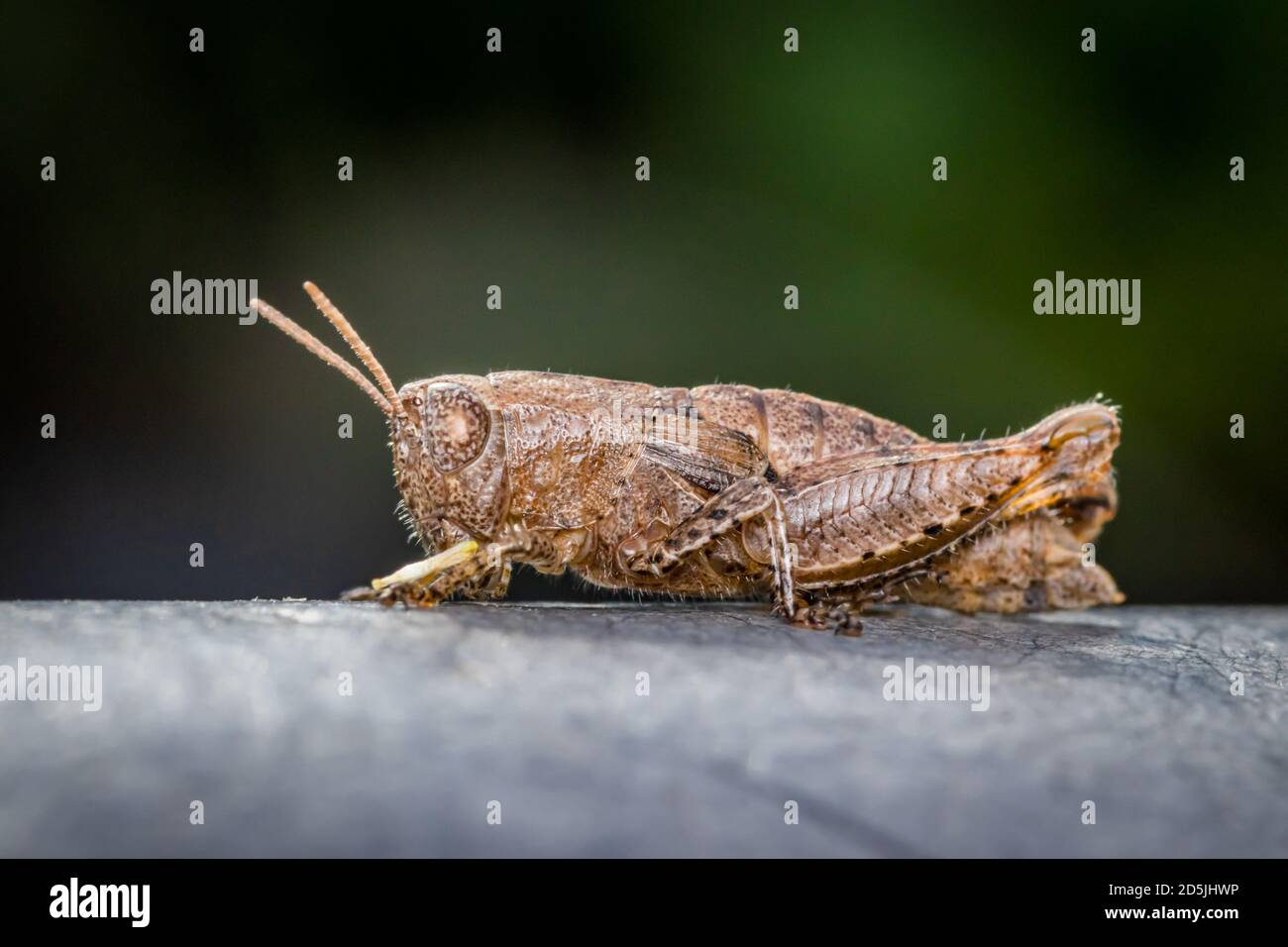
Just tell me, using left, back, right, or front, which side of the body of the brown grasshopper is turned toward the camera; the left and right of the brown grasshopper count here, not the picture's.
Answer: left
